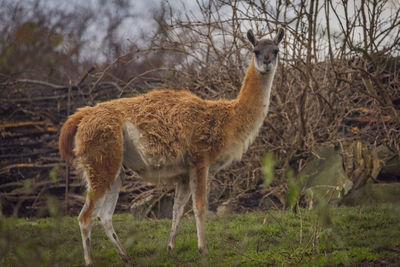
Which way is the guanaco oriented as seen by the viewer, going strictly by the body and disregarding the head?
to the viewer's right
